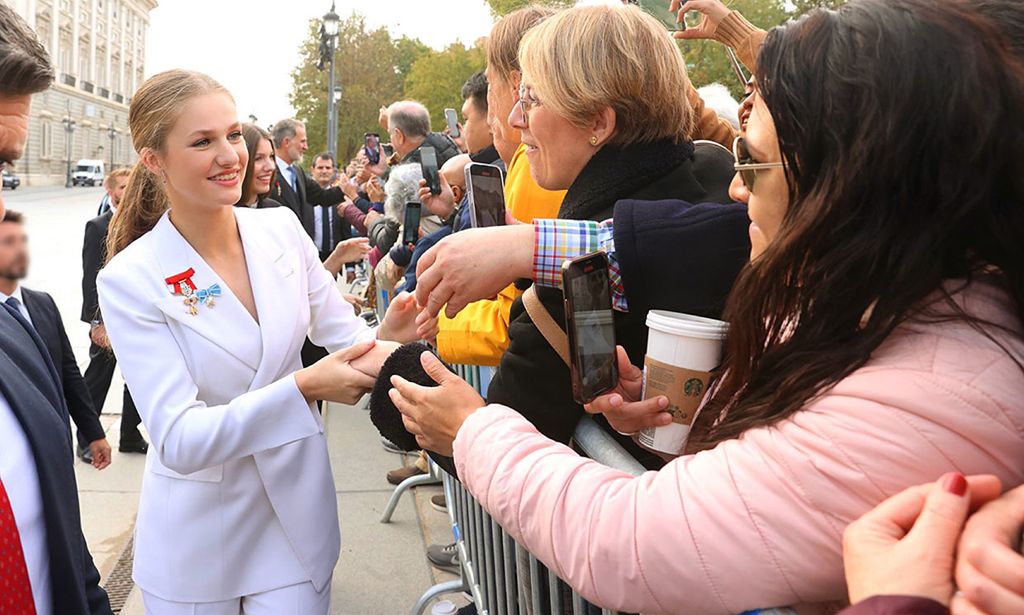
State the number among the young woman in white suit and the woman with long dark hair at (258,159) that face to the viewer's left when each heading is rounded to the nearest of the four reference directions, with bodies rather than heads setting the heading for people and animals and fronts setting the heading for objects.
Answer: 0

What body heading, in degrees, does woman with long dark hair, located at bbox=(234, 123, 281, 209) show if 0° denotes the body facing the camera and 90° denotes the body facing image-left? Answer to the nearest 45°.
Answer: approximately 315°

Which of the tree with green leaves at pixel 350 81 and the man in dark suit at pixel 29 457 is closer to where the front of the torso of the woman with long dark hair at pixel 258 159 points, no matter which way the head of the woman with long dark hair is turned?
the man in dark suit

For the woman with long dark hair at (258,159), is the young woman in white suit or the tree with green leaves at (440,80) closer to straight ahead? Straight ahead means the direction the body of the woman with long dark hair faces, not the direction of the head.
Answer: the young woman in white suit

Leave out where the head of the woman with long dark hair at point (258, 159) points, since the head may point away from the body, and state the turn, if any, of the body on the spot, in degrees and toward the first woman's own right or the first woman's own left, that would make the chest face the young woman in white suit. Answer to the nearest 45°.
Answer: approximately 45° to the first woman's own right

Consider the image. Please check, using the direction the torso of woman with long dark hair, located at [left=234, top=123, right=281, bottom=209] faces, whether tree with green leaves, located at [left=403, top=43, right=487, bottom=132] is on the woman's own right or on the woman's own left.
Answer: on the woman's own left

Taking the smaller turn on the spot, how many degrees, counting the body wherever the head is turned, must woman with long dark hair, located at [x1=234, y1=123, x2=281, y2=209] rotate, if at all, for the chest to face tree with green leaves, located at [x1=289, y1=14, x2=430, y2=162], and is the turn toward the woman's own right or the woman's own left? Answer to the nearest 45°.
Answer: approximately 135° to the woman's own left

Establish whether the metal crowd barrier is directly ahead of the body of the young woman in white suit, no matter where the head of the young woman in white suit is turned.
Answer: yes
